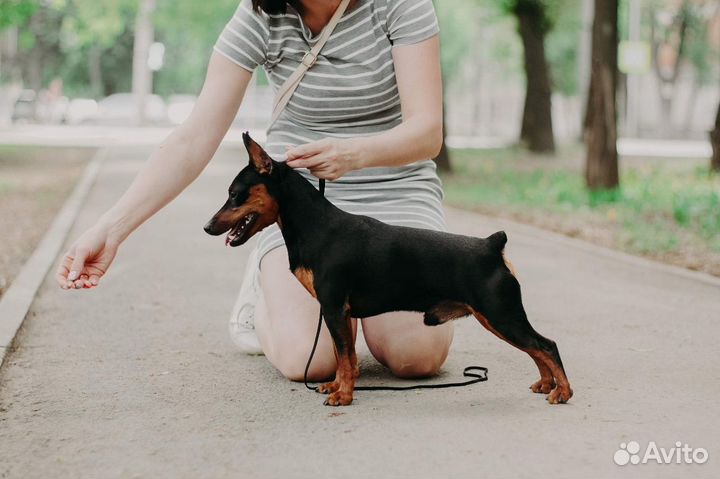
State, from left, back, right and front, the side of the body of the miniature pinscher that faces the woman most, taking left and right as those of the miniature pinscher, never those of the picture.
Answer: right

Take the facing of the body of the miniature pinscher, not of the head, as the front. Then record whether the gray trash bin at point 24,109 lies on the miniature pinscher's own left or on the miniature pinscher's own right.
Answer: on the miniature pinscher's own right

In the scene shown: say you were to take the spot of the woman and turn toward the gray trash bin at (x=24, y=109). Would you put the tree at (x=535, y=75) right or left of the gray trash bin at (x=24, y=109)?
right

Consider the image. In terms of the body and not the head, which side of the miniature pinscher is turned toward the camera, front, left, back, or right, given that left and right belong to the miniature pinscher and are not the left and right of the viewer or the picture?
left
